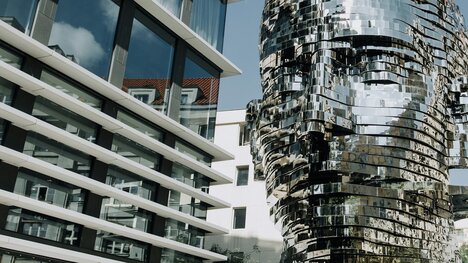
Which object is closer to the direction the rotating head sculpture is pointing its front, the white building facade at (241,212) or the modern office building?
the modern office building

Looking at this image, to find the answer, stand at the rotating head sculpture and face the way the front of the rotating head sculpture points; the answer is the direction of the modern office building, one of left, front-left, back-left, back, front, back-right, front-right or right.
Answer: right

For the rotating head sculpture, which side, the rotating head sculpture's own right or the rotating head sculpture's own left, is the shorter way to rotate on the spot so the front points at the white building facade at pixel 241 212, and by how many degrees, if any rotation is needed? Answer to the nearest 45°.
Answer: approximately 135° to the rotating head sculpture's own right

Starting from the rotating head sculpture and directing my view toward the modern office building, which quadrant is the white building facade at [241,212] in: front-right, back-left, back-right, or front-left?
front-right

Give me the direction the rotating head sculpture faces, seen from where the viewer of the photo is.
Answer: facing the viewer and to the left of the viewer

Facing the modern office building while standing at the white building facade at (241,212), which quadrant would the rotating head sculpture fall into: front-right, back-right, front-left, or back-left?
front-left
